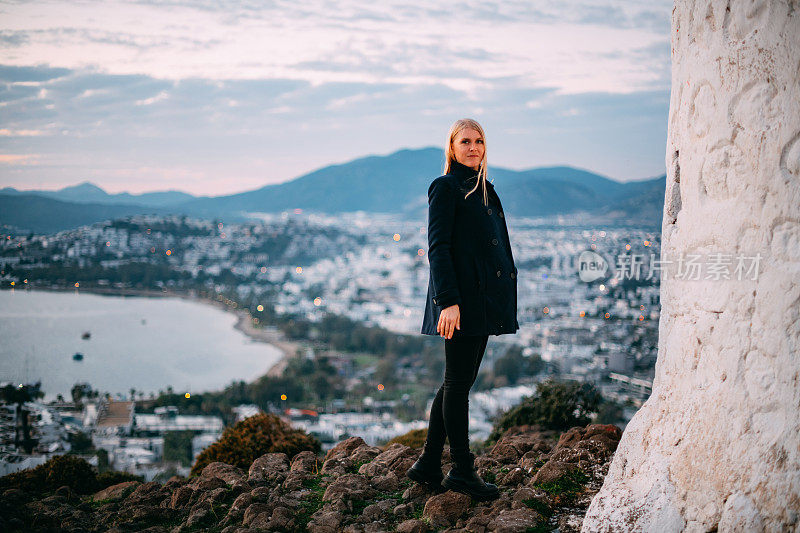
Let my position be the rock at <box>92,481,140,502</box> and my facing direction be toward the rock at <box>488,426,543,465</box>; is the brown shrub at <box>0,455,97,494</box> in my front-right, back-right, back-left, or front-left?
back-left

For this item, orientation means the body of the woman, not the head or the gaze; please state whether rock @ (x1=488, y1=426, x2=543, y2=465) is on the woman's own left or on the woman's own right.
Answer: on the woman's own left

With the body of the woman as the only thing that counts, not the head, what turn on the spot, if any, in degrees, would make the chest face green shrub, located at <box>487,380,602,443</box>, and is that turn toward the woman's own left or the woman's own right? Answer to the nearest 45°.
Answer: approximately 135° to the woman's own left
